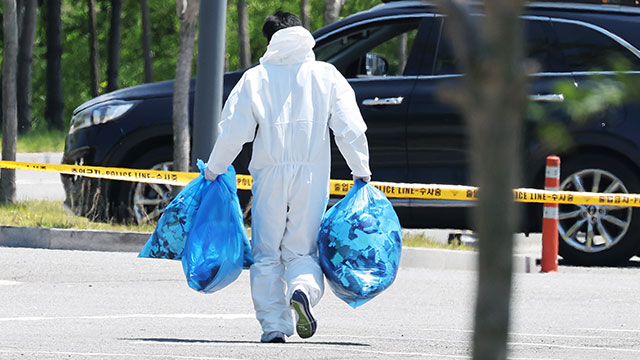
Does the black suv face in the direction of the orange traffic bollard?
no

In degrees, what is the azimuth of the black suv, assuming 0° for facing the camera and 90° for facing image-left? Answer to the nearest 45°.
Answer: approximately 90°

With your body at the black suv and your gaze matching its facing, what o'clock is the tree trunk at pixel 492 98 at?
The tree trunk is roughly at 9 o'clock from the black suv.

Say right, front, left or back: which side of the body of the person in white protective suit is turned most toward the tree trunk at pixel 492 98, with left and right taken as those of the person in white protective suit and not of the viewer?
back

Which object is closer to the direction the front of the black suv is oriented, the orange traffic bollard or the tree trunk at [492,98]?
the tree trunk

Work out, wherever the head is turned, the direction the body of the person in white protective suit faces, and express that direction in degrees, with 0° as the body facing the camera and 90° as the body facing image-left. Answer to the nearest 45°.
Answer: approximately 180°

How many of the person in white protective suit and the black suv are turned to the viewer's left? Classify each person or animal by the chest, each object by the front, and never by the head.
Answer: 1

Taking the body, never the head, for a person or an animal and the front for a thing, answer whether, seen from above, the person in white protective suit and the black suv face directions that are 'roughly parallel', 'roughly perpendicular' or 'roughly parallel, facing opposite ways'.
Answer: roughly perpendicular

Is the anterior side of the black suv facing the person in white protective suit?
no

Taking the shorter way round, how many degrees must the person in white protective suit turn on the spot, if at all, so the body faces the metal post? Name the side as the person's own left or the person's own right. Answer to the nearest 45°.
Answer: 0° — they already face it

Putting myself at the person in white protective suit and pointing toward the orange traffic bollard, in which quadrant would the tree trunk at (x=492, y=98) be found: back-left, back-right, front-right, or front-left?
back-right
